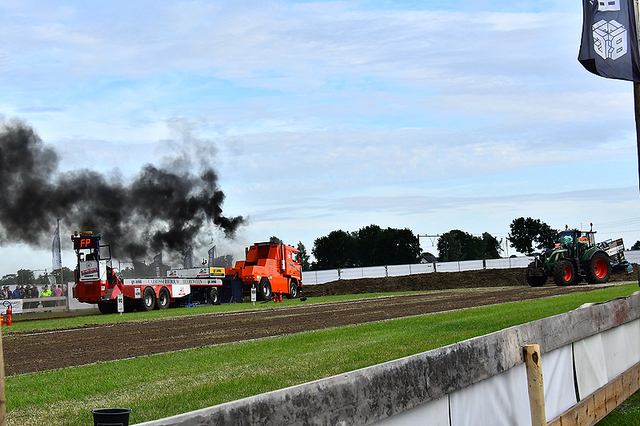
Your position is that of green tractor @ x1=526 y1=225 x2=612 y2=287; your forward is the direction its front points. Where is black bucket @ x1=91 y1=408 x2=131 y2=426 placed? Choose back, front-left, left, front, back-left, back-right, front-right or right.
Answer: front-left

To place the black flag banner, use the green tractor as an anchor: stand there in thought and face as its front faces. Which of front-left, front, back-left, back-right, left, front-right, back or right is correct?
front-left

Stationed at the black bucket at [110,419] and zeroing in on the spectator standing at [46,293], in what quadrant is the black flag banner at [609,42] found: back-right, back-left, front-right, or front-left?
front-right

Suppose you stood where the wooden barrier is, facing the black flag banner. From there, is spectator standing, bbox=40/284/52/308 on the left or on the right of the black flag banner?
left

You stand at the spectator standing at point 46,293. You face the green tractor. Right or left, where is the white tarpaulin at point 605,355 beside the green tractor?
right

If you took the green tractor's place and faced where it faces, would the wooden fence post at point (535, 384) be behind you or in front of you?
in front

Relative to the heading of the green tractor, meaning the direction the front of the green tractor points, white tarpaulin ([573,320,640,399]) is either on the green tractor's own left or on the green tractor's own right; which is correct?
on the green tractor's own left

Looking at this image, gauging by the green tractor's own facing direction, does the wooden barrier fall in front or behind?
in front
